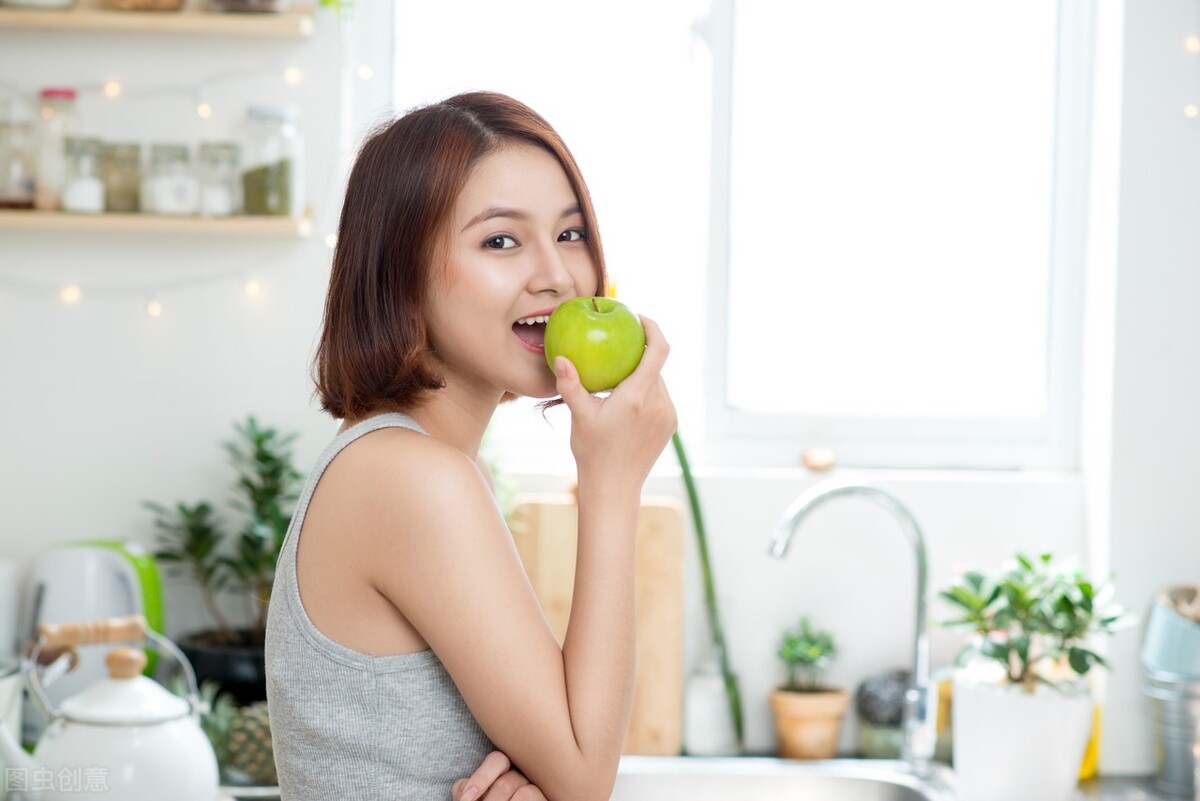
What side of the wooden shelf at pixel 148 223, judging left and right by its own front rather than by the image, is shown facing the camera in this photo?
front

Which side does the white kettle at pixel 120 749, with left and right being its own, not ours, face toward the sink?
back

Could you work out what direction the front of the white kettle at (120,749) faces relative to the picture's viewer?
facing to the left of the viewer

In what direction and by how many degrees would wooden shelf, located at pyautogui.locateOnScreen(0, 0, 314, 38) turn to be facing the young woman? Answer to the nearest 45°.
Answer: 0° — it already faces them

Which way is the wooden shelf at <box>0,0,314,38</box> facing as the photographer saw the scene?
facing the viewer

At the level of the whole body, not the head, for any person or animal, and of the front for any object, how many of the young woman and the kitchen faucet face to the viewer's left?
1

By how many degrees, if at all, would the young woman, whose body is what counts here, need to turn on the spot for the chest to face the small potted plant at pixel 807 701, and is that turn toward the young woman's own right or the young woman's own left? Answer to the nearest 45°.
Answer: approximately 45° to the young woman's own left

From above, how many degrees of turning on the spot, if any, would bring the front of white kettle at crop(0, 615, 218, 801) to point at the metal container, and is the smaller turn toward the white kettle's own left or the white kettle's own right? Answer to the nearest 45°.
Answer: approximately 180°

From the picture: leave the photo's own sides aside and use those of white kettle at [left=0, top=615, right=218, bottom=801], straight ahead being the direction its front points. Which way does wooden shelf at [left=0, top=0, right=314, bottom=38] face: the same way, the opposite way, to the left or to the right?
to the left

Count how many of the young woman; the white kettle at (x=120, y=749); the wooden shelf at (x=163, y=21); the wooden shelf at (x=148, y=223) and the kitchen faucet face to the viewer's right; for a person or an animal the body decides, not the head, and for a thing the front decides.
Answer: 1
